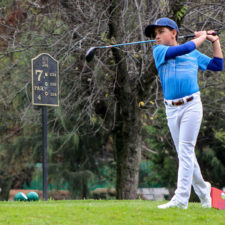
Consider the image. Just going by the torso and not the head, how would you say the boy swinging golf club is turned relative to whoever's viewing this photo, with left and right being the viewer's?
facing the viewer and to the left of the viewer
